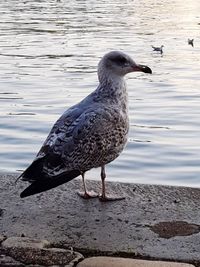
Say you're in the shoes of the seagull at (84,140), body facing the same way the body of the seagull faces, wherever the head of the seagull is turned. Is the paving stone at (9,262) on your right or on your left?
on your right

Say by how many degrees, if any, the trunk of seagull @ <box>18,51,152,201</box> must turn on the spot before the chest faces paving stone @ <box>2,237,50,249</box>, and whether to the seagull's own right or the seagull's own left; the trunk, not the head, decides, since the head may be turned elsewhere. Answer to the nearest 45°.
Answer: approximately 135° to the seagull's own right

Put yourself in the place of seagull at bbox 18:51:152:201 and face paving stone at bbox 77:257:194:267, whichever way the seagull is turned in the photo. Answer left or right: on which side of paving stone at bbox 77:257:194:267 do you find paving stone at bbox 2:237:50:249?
right

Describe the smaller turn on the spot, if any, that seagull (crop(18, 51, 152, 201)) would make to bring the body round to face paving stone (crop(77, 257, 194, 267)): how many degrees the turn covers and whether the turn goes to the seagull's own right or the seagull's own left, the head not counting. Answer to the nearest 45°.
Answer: approximately 90° to the seagull's own right

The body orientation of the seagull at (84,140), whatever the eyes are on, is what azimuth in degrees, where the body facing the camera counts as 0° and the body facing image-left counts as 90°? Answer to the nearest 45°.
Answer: approximately 270°
